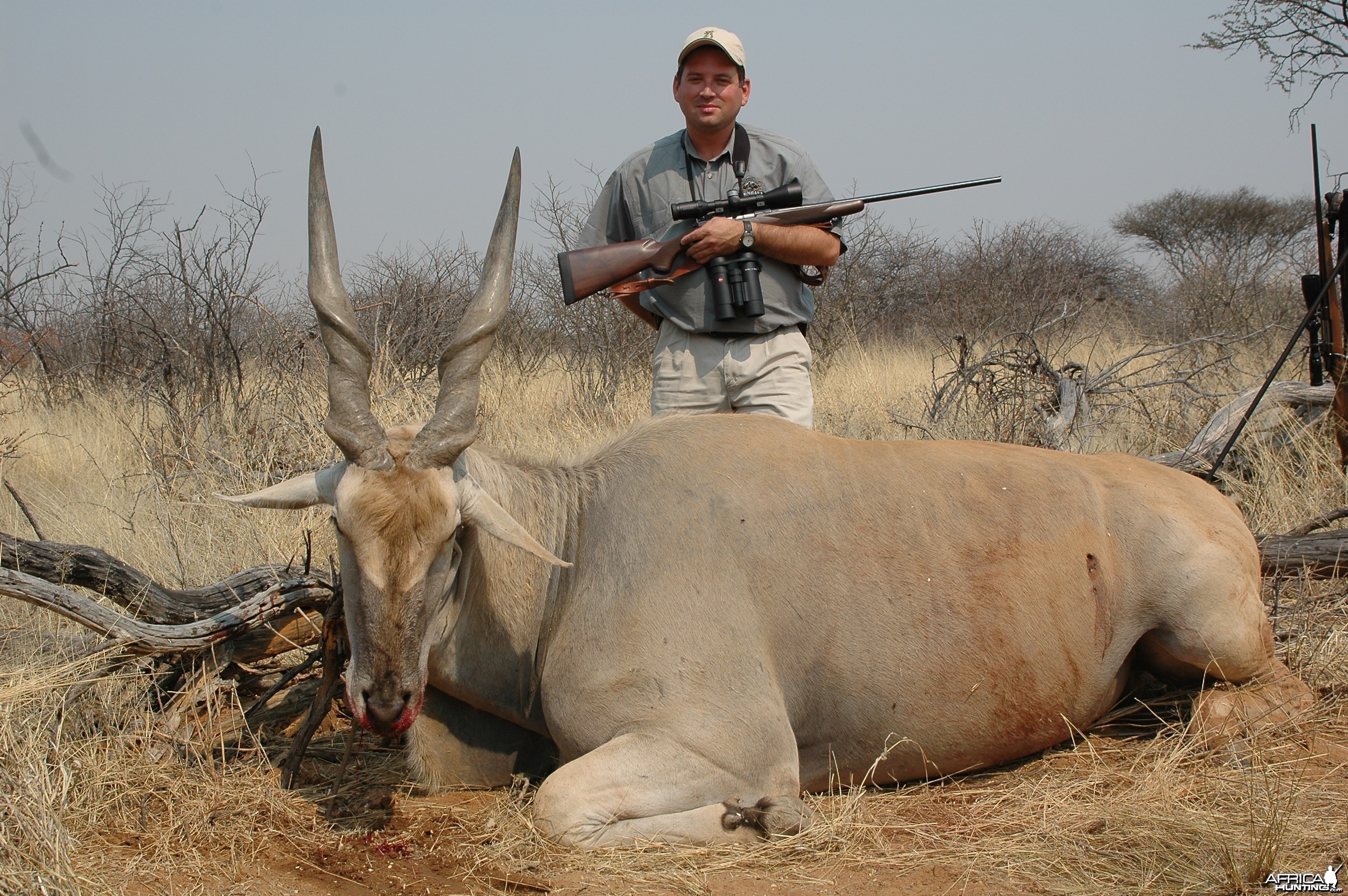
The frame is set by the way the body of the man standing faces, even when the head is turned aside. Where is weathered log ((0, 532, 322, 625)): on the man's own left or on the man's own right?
on the man's own right

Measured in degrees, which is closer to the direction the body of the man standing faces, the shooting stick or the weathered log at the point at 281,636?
the weathered log

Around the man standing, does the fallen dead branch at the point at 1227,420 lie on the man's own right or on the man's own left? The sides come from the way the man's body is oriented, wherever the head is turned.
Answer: on the man's own left

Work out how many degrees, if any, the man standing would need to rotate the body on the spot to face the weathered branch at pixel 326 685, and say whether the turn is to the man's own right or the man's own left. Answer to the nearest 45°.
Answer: approximately 45° to the man's own right

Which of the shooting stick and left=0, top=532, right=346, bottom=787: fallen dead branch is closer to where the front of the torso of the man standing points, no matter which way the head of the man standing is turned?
the fallen dead branch

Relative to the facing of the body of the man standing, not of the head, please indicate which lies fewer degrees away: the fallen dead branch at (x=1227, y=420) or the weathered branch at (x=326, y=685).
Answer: the weathered branch

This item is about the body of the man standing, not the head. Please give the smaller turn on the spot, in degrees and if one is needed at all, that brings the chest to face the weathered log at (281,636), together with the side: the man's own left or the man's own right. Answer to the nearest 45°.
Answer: approximately 45° to the man's own right

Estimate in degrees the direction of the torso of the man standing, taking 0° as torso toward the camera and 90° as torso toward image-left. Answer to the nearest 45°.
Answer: approximately 0°

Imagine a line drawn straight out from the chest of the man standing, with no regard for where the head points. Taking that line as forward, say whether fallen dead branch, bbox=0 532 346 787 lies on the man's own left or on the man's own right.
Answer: on the man's own right
